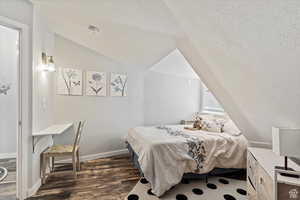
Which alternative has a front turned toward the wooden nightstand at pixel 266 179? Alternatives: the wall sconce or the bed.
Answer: the wall sconce

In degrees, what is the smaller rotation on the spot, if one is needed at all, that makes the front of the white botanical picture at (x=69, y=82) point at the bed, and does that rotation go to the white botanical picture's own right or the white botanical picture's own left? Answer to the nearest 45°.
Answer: approximately 45° to the white botanical picture's own left

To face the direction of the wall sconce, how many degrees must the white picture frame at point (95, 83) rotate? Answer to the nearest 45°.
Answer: approximately 45° to its right

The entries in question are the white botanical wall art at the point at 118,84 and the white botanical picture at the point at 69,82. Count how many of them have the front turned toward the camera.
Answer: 2

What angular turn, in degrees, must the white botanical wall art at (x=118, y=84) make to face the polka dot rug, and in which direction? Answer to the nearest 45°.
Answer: approximately 45° to its left

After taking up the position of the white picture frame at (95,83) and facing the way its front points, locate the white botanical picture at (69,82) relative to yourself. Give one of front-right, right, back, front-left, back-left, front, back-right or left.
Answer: right

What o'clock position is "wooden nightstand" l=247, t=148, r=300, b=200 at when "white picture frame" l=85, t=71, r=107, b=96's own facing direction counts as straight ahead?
The wooden nightstand is roughly at 11 o'clock from the white picture frame.

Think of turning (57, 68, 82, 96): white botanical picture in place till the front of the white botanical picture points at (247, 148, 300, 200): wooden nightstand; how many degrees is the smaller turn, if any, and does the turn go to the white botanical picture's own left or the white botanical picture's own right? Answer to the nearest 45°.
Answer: approximately 45° to the white botanical picture's own left

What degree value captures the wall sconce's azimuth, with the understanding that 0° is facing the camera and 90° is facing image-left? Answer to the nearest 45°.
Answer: approximately 315°

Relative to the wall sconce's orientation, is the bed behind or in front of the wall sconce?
in front

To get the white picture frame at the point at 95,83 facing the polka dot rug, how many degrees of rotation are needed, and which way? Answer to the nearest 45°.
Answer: approximately 45° to its left

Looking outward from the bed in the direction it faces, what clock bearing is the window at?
The window is roughly at 5 o'clock from the bed.
